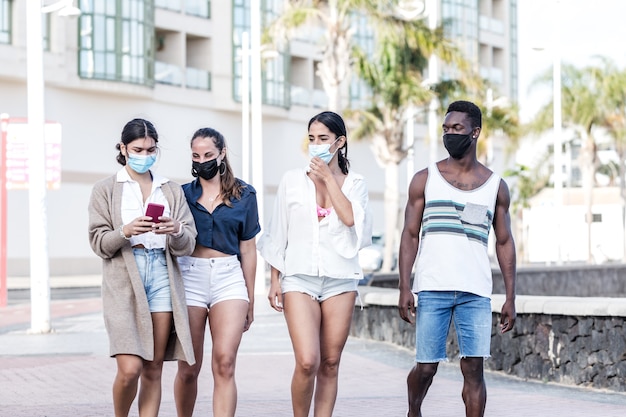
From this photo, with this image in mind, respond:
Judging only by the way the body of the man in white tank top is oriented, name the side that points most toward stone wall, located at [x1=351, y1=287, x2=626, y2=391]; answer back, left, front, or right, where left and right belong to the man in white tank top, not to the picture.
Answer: back

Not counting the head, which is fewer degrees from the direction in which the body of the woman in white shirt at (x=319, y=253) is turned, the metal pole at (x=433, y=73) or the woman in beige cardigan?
the woman in beige cardigan

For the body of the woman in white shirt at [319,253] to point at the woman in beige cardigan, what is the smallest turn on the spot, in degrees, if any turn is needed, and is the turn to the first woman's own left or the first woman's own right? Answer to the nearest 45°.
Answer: approximately 90° to the first woman's own right

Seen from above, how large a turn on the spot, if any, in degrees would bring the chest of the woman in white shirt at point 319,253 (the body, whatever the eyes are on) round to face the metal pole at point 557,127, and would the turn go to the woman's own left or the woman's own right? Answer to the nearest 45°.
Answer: approximately 180°

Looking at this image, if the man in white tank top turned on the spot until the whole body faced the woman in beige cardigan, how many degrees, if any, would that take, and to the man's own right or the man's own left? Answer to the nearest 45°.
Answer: approximately 90° to the man's own right

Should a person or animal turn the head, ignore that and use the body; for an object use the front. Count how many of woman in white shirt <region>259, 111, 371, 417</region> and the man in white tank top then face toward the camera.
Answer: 2

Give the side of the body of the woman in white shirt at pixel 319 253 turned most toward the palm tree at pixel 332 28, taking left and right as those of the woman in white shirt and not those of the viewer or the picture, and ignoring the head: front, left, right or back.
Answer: back

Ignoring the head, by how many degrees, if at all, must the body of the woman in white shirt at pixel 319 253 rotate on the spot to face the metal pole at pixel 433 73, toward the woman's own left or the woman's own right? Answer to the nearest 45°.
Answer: approximately 180°

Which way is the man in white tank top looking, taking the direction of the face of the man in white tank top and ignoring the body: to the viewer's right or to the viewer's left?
to the viewer's left

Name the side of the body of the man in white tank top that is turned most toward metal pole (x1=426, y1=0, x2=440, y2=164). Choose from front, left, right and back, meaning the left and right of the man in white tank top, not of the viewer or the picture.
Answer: back
